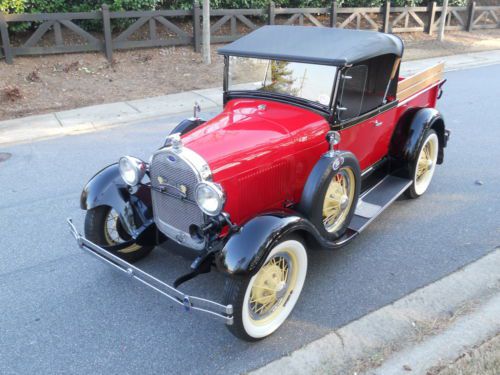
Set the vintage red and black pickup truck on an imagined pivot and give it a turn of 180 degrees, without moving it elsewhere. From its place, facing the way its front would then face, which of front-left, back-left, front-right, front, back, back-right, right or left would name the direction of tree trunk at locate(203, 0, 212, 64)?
front-left

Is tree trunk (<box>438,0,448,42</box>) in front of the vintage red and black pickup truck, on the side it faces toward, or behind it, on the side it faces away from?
behind

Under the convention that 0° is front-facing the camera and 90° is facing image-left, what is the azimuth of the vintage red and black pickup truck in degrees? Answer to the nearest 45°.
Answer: approximately 45°

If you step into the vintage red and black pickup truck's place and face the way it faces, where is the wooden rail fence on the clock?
The wooden rail fence is roughly at 4 o'clock from the vintage red and black pickup truck.
